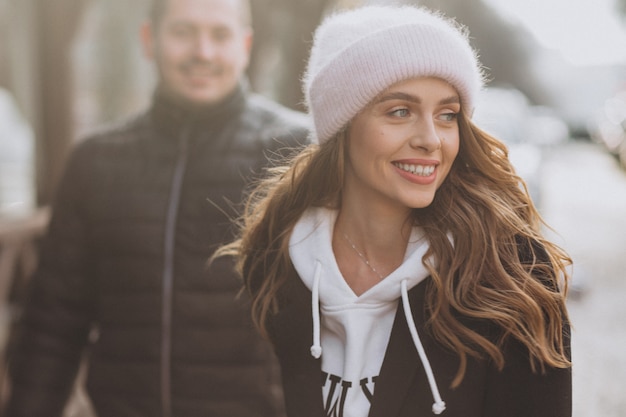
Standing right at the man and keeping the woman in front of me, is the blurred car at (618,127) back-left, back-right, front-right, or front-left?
back-left

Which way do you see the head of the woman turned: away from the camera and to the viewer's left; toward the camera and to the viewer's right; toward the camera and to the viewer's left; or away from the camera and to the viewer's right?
toward the camera and to the viewer's right

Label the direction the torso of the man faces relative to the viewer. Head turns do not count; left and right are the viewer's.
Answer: facing the viewer

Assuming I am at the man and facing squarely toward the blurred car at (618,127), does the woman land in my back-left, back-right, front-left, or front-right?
back-right

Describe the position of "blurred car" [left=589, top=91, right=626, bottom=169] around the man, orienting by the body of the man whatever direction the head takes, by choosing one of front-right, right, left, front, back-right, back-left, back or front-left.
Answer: back-left

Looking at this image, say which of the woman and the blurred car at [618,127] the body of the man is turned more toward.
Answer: the woman

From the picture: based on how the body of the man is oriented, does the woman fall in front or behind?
in front
